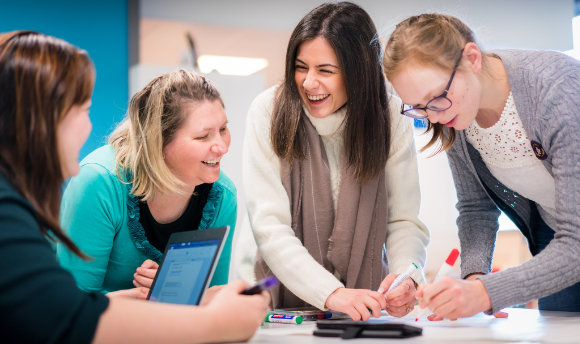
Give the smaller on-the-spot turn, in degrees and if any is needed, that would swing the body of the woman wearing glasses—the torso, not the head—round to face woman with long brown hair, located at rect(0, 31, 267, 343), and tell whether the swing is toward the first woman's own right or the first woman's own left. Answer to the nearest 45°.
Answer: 0° — they already face them

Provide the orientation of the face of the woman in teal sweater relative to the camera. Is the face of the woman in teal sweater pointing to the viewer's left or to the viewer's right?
to the viewer's right

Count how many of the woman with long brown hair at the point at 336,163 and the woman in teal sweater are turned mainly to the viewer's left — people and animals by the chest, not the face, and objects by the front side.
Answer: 0

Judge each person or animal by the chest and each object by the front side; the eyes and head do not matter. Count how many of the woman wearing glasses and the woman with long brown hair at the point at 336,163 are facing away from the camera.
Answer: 0

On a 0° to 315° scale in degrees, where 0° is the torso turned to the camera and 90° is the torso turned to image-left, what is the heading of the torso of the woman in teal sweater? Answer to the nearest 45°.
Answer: approximately 315°

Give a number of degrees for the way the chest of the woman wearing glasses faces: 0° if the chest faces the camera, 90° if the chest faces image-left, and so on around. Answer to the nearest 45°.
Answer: approximately 45°

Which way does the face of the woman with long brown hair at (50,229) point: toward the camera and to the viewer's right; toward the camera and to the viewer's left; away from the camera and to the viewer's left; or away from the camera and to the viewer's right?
away from the camera and to the viewer's right

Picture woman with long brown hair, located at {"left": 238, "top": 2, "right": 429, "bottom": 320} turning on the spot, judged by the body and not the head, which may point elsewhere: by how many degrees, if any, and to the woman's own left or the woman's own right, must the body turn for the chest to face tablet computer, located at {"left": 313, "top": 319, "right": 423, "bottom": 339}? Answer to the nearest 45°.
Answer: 0° — they already face it

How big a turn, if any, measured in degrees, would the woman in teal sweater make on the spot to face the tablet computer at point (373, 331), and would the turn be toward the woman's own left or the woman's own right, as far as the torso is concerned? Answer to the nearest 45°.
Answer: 0° — they already face it
